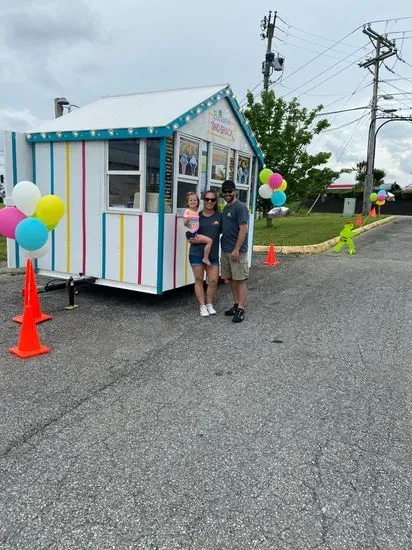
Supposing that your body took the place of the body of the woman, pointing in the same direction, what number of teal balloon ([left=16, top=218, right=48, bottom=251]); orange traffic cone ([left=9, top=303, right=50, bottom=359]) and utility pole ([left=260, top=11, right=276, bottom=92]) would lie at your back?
1

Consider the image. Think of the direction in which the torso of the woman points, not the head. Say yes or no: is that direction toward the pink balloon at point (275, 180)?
no

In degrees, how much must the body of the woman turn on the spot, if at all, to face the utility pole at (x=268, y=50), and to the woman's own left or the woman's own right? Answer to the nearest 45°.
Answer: approximately 180°

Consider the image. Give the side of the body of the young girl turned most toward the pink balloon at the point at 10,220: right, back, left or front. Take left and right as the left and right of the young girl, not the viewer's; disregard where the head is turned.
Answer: right

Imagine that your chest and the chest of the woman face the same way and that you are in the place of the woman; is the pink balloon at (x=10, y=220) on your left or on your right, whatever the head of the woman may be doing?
on your right

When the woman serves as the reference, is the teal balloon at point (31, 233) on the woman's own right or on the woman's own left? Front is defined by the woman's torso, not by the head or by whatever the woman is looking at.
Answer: on the woman's own right

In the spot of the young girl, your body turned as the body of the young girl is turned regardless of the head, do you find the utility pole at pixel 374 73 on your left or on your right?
on your left

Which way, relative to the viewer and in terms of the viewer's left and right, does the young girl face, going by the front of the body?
facing the viewer and to the right of the viewer

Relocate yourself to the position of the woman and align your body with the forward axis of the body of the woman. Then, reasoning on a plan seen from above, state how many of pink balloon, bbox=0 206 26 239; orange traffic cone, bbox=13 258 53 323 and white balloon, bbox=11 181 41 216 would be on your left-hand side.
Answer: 0

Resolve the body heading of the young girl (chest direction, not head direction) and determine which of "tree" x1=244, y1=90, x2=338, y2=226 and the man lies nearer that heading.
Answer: the man

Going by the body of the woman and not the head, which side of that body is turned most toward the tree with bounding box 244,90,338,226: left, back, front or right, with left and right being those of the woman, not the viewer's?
back

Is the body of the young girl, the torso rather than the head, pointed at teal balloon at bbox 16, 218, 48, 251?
no

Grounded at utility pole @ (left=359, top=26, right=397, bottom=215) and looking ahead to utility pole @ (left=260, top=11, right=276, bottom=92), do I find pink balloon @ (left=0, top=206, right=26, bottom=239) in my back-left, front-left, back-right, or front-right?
front-left

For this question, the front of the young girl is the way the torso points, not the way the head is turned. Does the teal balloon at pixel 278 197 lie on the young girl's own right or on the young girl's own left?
on the young girl's own left

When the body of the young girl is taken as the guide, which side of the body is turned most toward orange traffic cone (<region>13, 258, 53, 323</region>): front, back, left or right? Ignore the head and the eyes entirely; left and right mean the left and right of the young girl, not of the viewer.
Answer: right

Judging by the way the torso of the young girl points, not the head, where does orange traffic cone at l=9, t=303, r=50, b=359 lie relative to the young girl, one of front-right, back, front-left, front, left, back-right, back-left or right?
right

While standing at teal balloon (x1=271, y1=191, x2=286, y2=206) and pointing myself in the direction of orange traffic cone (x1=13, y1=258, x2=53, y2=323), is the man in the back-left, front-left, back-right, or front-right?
front-left

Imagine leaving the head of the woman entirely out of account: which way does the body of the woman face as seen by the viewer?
toward the camera
